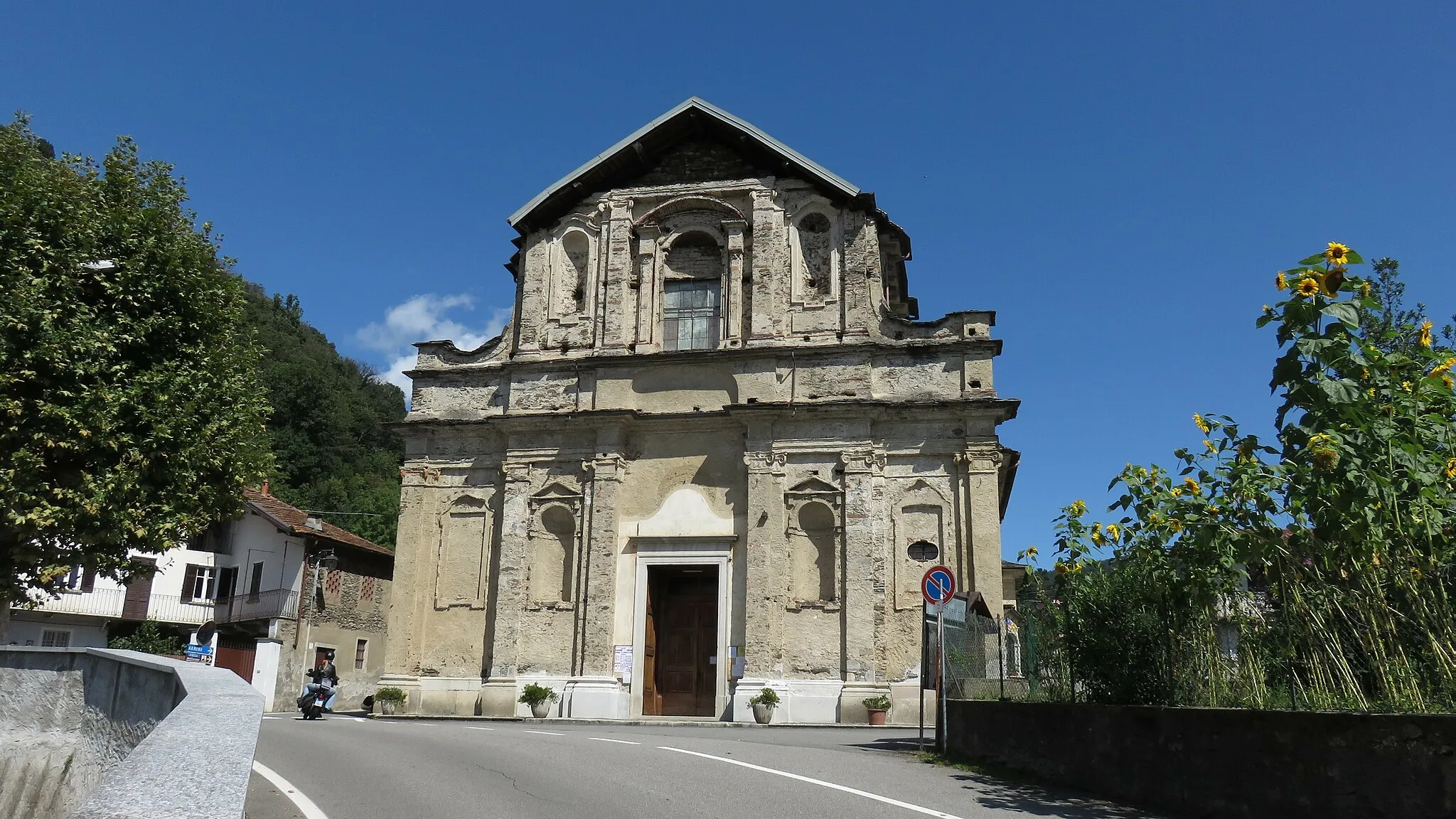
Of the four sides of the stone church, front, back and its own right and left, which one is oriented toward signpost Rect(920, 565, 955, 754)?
front

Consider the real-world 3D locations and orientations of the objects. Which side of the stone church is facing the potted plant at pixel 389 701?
right

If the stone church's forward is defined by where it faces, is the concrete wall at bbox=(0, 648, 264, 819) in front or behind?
in front

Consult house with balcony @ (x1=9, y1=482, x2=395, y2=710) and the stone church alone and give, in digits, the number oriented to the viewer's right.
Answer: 0

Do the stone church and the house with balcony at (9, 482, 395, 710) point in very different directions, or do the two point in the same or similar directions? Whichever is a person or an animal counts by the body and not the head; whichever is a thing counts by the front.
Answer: same or similar directions

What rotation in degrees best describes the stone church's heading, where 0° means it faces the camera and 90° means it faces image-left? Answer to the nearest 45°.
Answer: approximately 0°

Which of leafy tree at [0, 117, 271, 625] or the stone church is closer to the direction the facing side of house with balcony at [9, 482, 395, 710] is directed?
the leafy tree

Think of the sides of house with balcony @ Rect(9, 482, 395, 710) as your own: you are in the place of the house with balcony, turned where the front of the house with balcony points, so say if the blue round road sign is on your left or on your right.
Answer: on your left

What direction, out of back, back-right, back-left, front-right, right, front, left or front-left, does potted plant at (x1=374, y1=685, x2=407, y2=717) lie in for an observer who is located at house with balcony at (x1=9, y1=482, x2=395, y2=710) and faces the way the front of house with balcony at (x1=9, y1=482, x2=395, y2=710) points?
front-left

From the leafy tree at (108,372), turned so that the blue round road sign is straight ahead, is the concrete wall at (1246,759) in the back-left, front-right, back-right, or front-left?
front-right

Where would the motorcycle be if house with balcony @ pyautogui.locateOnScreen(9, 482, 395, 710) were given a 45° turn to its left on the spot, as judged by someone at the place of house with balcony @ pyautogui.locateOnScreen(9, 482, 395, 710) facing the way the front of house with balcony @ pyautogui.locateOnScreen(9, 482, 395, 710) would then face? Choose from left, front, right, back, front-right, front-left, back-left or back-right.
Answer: front

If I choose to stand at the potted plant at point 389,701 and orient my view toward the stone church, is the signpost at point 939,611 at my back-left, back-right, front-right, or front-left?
front-right

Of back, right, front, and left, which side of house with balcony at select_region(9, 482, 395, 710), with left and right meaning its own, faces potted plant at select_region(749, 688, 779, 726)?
left

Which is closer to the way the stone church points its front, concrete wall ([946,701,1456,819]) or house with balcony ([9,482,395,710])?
the concrete wall
